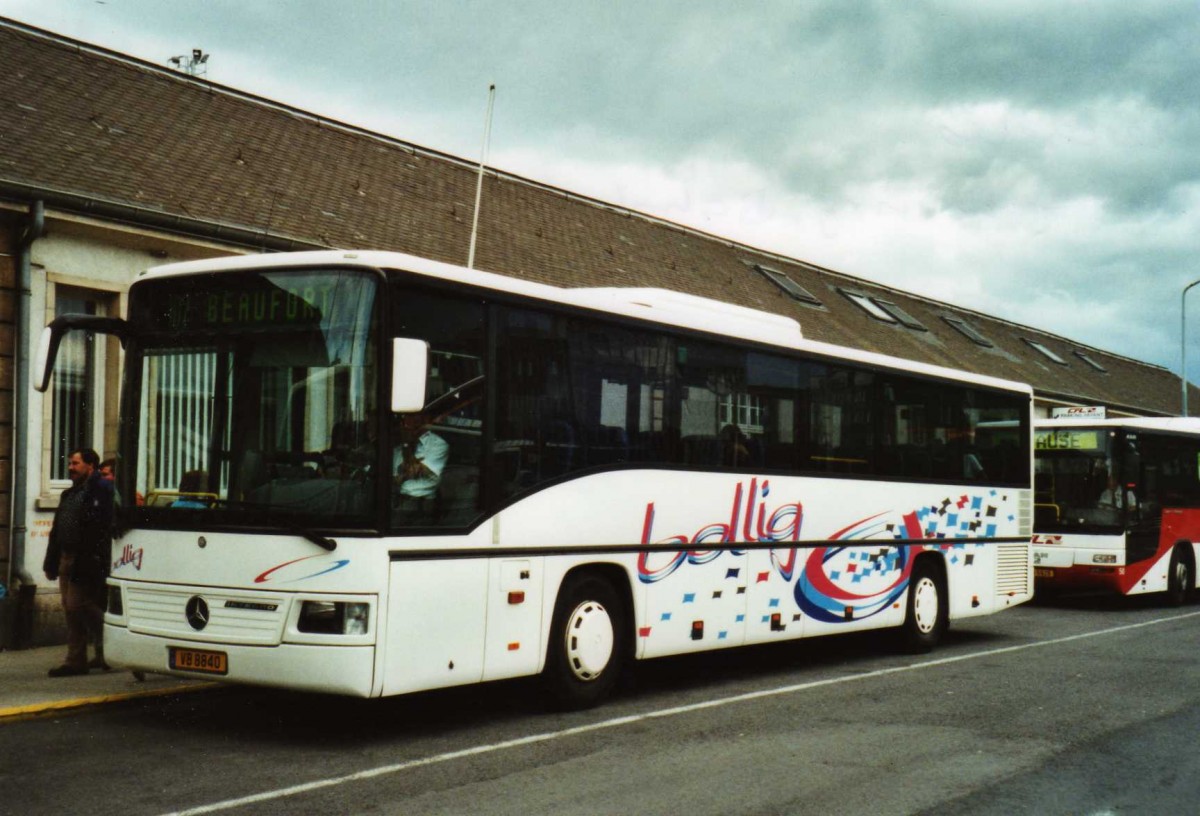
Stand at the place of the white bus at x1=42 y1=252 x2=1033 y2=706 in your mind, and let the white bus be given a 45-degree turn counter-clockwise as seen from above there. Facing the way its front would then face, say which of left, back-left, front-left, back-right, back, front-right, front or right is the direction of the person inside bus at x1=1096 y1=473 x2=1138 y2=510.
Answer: back-left

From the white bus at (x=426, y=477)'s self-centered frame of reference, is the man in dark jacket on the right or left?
on its right

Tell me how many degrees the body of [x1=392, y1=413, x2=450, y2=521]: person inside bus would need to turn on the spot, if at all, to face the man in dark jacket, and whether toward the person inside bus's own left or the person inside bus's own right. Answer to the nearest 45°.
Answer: approximately 90° to the person inside bus's own right

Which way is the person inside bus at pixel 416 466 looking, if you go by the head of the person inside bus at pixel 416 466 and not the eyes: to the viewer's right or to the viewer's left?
to the viewer's left

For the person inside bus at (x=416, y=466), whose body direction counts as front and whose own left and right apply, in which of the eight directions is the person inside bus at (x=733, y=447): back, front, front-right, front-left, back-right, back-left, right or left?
back

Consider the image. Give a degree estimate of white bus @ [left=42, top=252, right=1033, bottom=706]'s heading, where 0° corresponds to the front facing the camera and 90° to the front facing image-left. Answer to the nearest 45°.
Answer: approximately 45°

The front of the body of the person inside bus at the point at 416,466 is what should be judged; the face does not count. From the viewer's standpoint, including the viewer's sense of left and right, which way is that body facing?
facing the viewer and to the left of the viewer

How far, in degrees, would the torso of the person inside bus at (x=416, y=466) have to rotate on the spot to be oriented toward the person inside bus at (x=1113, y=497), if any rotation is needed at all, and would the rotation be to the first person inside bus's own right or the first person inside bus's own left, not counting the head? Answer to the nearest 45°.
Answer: approximately 180°
